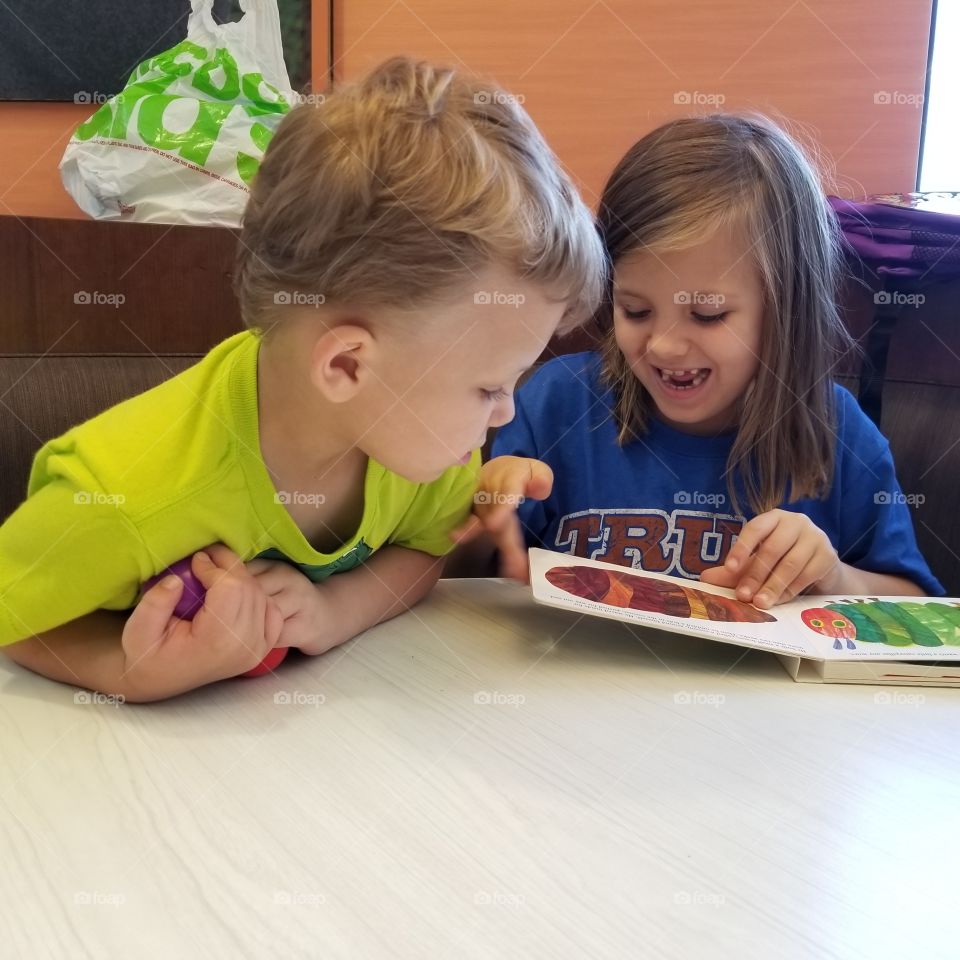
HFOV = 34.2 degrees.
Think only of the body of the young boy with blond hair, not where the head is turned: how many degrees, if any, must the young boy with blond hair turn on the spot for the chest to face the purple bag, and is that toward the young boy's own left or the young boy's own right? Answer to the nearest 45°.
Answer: approximately 90° to the young boy's own left

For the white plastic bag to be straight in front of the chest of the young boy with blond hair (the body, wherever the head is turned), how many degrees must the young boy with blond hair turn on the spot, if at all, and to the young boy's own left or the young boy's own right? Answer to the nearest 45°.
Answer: approximately 135° to the young boy's own left

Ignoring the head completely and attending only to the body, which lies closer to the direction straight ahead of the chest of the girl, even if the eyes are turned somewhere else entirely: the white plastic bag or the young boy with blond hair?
the young boy with blond hair

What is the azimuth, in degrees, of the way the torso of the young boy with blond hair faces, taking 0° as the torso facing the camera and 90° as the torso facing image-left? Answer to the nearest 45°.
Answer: approximately 315°

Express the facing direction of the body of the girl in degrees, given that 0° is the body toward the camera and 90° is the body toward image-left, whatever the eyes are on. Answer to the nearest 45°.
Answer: approximately 0°

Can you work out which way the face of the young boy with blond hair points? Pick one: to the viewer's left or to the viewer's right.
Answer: to the viewer's right
